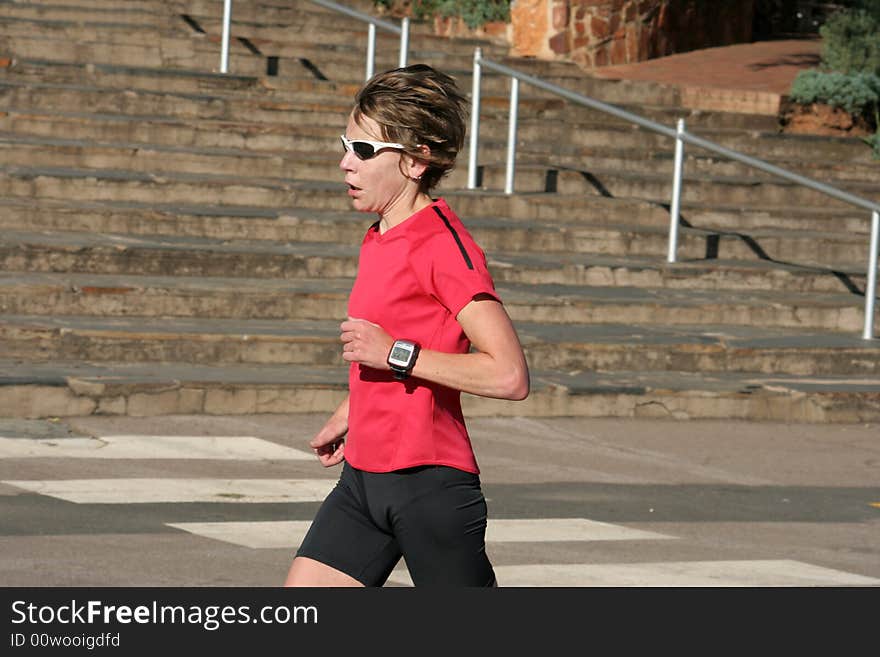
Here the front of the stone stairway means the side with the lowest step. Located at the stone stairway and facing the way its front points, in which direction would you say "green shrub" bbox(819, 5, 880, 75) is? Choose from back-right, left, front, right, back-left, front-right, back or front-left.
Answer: back-left

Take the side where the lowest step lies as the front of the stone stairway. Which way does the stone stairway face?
toward the camera

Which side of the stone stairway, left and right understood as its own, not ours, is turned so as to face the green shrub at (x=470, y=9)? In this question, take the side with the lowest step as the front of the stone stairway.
back

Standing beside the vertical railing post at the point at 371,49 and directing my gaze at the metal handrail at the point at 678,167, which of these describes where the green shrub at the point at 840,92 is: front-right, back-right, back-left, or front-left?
front-left

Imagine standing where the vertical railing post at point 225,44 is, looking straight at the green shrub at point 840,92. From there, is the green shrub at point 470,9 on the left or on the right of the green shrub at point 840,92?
left

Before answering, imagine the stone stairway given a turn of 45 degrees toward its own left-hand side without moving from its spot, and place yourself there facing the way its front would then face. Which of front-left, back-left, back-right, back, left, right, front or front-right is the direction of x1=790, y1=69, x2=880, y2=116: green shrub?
left

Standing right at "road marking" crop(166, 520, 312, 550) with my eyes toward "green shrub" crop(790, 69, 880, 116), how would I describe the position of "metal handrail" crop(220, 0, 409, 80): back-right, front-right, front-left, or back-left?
front-left

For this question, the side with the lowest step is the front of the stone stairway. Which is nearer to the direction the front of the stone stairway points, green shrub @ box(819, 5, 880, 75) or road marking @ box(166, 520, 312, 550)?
the road marking

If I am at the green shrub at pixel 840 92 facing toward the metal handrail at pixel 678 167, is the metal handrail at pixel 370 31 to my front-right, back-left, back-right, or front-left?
front-right

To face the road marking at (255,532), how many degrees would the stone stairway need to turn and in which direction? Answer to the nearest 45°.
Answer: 0° — it already faces it

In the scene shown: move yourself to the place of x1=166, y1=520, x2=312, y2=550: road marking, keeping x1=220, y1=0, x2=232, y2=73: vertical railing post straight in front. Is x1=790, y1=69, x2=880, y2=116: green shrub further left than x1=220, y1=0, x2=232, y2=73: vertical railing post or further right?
right

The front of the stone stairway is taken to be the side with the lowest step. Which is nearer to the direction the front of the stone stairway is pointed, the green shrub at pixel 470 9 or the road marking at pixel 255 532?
the road marking

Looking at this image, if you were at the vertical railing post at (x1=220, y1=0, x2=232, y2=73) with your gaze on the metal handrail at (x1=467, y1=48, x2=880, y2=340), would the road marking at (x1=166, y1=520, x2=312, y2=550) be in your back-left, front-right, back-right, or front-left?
front-right
